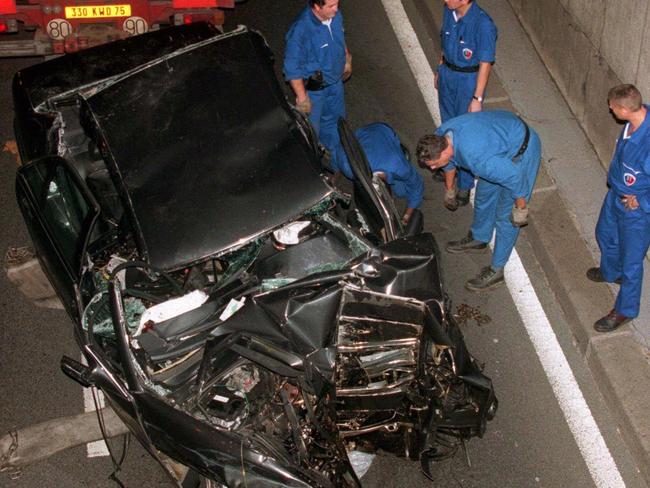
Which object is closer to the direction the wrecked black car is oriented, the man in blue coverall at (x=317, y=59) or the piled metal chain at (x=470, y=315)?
the piled metal chain

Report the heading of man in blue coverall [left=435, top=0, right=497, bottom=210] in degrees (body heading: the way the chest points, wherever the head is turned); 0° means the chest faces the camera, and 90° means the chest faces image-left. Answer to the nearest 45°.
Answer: approximately 45°

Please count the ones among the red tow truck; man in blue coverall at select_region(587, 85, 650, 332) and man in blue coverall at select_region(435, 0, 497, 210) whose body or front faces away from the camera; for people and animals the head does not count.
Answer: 1

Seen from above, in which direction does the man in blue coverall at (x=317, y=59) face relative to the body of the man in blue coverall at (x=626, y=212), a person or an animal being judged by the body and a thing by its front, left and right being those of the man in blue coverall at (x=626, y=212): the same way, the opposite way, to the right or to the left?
to the left

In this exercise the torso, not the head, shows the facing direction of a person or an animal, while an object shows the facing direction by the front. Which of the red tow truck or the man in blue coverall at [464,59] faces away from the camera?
the red tow truck

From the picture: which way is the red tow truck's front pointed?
away from the camera

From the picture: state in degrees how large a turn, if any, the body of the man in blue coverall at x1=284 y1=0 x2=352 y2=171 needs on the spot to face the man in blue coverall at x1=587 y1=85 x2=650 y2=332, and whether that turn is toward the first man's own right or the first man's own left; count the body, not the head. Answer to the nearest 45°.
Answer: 0° — they already face them

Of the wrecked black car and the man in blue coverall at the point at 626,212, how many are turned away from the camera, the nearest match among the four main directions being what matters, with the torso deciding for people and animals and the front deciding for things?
0

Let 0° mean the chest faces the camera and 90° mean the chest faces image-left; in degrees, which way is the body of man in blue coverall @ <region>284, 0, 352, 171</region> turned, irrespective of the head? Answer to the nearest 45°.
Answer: approximately 315°

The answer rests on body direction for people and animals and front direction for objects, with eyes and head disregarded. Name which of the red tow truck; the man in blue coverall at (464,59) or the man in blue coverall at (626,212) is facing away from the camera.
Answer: the red tow truck

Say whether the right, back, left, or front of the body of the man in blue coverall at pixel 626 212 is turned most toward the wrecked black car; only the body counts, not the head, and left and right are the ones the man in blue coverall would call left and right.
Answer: front
